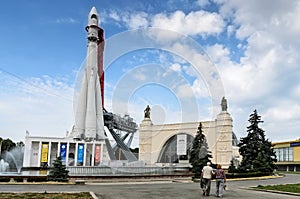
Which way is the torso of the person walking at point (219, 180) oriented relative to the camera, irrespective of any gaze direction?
away from the camera

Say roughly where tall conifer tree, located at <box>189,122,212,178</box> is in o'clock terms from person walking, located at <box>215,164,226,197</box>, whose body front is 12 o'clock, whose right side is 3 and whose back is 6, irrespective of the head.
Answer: The tall conifer tree is roughly at 12 o'clock from the person walking.

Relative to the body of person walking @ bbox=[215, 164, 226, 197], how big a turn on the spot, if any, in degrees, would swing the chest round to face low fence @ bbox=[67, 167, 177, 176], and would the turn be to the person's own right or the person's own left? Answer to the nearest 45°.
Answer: approximately 45° to the person's own left

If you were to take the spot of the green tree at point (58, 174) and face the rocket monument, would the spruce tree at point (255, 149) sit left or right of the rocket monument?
right

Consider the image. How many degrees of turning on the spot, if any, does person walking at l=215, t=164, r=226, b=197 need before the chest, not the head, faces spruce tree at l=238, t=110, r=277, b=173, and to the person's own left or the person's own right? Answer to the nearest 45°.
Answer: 0° — they already face it

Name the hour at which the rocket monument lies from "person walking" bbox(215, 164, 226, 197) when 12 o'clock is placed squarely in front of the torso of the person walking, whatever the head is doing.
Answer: The rocket monument is roughly at 11 o'clock from the person walking.

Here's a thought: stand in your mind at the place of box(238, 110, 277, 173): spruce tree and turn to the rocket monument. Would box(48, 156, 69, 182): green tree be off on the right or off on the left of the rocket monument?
left
